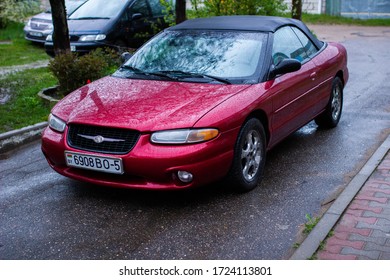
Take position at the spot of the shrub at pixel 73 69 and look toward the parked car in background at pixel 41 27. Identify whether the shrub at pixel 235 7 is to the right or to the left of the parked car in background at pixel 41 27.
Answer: right

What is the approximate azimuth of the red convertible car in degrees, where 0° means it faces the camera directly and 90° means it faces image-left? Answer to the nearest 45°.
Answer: approximately 45°

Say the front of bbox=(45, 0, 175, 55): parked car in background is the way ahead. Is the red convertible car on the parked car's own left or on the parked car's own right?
on the parked car's own left

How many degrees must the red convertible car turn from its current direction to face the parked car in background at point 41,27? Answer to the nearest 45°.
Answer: approximately 135° to its right

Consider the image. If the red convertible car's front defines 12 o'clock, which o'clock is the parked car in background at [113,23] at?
The parked car in background is roughly at 4 o'clock from the red convertible car.

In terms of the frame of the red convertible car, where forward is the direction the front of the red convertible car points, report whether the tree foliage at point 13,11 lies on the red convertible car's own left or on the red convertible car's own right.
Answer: on the red convertible car's own right

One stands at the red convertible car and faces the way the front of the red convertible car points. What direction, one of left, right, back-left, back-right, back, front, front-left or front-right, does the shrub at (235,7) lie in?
back-right

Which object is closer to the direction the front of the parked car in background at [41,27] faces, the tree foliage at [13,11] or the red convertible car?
the red convertible car

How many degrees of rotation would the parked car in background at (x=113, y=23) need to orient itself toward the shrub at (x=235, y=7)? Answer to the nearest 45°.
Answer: approximately 135° to its left

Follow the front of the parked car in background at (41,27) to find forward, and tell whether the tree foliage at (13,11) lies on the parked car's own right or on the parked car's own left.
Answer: on the parked car's own right

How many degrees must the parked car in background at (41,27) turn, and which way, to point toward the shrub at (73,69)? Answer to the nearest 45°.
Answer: approximately 45° to its left

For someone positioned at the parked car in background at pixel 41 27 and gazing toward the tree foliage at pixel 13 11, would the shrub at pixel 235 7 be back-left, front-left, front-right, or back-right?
back-right
